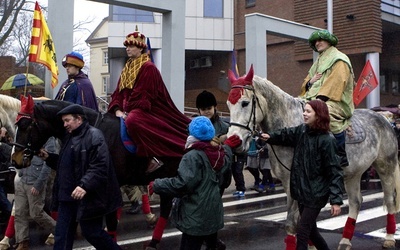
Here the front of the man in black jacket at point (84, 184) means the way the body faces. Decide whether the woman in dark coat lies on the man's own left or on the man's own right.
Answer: on the man's own left

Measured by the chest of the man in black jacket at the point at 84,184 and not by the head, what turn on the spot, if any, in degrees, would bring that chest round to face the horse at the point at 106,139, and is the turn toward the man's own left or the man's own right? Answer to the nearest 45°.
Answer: approximately 135° to the man's own right

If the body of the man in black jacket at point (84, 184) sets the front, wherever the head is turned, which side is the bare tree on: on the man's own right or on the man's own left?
on the man's own right

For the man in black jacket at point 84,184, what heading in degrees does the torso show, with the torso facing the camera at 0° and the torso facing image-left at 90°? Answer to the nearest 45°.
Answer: approximately 45°

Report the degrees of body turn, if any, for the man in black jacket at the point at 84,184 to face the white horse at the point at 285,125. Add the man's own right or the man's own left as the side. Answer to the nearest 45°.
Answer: approximately 135° to the man's own left

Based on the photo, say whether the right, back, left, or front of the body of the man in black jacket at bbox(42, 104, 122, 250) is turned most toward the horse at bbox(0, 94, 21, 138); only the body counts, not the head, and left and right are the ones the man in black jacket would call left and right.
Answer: right

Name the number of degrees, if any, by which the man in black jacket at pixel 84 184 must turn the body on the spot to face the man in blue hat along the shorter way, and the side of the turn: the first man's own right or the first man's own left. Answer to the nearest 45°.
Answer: approximately 135° to the first man's own right
